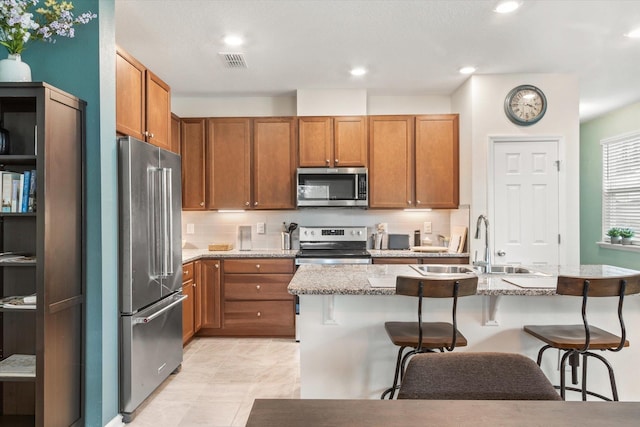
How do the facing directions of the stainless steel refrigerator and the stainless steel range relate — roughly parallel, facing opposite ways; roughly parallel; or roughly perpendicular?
roughly perpendicular

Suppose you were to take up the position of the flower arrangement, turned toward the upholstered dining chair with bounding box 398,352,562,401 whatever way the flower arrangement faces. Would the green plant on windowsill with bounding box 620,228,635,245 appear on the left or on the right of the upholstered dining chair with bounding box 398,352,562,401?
left

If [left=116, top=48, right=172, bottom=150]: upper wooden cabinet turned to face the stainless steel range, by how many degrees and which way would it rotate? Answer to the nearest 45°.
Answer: approximately 90° to its left

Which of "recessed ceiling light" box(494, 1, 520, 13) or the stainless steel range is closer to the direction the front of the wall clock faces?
the recessed ceiling light
